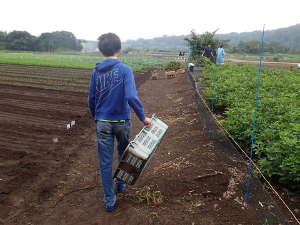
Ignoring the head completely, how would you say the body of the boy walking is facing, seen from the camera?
away from the camera

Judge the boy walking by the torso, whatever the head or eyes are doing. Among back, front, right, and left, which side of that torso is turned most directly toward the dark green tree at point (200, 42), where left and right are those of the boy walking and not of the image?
front

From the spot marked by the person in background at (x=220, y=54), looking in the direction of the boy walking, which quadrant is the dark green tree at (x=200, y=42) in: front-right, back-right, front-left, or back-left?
back-right
